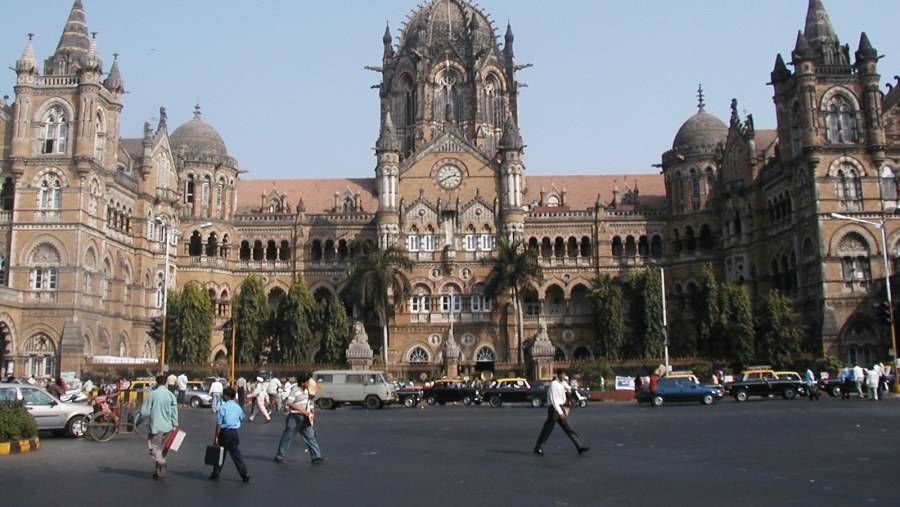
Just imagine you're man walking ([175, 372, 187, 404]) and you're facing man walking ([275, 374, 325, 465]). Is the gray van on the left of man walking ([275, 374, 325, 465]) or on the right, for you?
left

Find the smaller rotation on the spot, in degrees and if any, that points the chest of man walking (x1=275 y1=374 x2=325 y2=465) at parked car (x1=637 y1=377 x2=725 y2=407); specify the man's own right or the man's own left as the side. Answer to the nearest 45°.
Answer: approximately 45° to the man's own left

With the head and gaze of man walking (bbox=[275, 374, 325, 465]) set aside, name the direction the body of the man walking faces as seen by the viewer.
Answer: to the viewer's right

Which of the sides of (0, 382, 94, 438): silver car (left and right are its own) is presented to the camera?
right

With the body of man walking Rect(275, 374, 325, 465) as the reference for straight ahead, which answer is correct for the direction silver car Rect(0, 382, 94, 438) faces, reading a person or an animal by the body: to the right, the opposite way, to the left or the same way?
the same way
